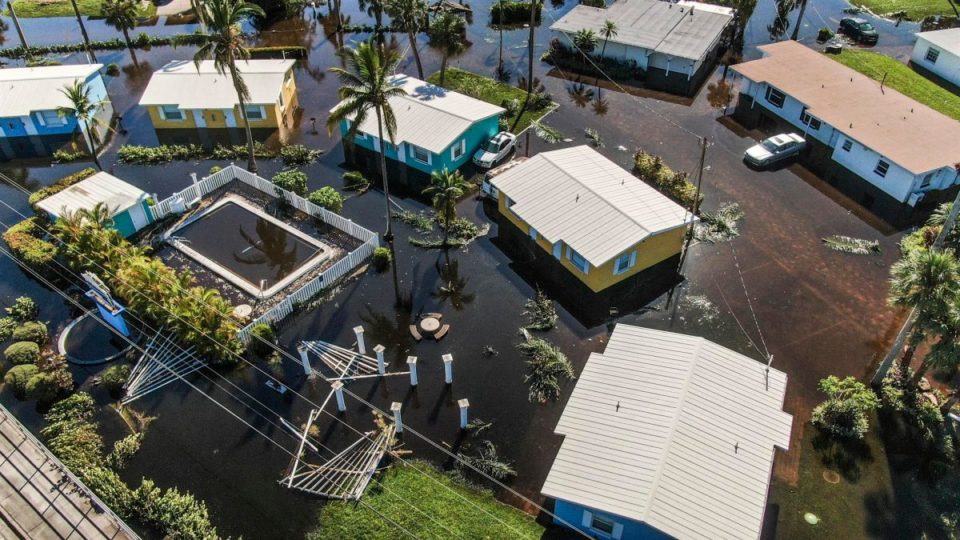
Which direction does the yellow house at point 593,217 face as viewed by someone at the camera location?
facing the viewer and to the left of the viewer

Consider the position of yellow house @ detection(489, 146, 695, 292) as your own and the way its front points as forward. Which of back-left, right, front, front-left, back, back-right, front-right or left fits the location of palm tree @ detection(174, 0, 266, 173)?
front-right

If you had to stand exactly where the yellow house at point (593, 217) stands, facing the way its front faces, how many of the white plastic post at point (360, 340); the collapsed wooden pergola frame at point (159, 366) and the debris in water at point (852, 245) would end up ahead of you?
2

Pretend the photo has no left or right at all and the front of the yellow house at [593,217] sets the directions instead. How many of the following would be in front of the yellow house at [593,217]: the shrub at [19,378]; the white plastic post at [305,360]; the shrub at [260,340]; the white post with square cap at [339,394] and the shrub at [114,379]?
5

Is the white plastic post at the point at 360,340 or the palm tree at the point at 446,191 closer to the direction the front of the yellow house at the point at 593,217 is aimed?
the white plastic post

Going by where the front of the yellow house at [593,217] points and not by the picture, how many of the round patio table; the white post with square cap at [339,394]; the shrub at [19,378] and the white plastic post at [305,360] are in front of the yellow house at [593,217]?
4

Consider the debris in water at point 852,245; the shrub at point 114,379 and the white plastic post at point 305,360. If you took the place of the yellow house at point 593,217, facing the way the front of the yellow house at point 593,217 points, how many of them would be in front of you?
2

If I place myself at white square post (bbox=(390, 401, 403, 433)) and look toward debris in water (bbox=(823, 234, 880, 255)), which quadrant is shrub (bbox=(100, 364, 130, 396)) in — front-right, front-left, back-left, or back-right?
back-left

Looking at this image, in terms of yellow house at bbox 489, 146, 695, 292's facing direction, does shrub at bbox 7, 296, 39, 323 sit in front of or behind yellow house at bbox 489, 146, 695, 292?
in front

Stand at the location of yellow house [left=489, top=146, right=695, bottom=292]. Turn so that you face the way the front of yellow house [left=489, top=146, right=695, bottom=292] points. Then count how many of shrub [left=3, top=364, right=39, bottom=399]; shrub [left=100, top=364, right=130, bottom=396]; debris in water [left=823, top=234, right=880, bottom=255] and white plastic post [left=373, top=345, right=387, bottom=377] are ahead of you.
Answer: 3

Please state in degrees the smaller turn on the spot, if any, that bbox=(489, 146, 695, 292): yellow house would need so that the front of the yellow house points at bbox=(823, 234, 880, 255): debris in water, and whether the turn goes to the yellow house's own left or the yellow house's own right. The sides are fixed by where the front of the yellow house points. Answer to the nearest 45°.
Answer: approximately 135° to the yellow house's own left

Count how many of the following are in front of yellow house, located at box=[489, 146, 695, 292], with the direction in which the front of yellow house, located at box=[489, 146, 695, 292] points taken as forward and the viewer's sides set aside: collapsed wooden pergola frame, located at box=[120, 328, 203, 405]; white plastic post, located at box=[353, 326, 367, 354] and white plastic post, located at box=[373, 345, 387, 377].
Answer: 3

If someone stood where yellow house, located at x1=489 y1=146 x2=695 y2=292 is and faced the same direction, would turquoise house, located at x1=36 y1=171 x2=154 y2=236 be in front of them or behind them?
in front

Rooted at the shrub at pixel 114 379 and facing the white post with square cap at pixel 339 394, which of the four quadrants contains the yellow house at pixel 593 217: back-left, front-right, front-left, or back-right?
front-left
